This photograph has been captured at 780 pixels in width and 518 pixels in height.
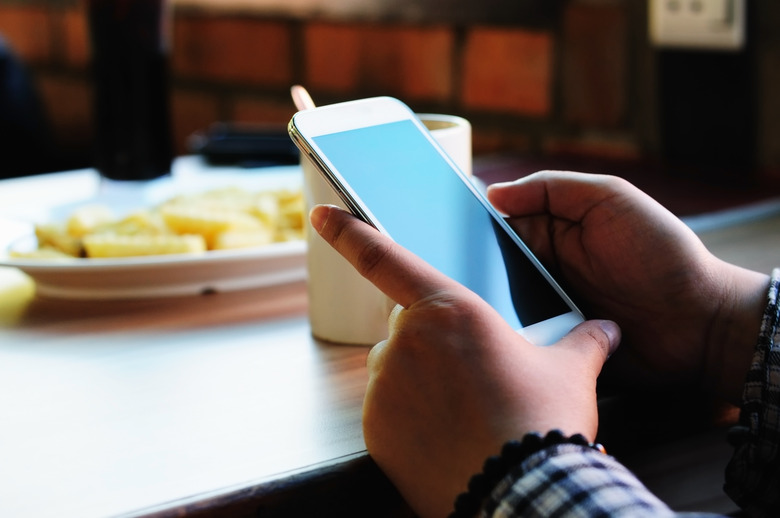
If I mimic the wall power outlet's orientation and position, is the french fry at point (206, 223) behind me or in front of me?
in front

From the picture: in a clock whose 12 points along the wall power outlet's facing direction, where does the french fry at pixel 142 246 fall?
The french fry is roughly at 1 o'clock from the wall power outlet.

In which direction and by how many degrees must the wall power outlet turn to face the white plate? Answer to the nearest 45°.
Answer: approximately 45° to its right

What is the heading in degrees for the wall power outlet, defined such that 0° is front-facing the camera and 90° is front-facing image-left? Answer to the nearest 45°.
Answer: approximately 0°

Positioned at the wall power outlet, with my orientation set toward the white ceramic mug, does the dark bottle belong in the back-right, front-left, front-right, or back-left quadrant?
front-right

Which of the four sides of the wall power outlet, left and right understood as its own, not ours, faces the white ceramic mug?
front

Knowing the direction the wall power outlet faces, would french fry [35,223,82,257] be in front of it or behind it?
in front

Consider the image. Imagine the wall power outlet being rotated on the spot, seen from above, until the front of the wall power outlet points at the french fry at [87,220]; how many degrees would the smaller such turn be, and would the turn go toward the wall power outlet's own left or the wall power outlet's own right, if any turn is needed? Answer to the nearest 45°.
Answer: approximately 45° to the wall power outlet's own right
